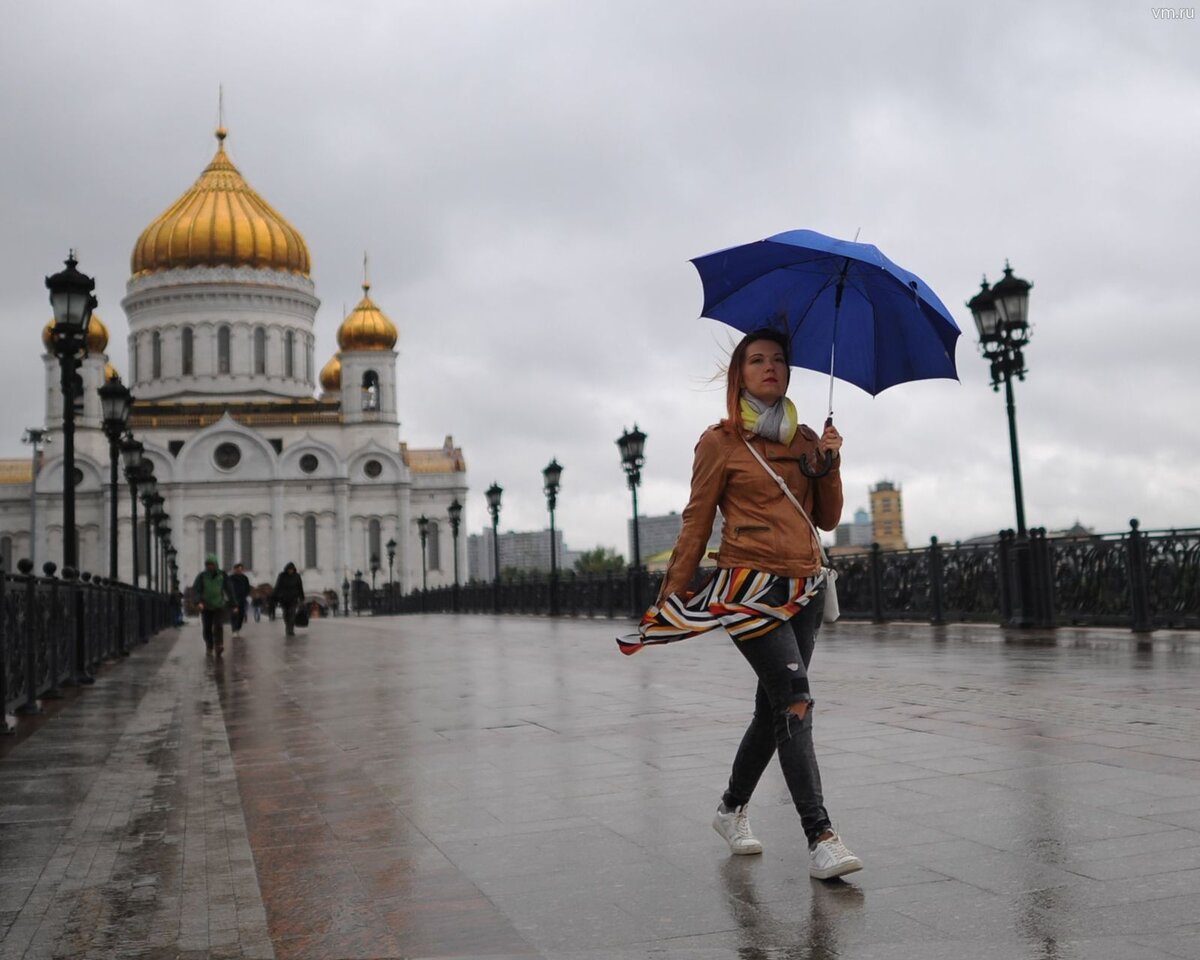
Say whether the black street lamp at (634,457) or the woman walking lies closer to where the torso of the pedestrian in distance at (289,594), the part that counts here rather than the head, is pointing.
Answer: the woman walking

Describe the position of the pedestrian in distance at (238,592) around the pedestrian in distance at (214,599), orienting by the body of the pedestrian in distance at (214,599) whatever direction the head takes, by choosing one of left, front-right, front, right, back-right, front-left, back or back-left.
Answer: back

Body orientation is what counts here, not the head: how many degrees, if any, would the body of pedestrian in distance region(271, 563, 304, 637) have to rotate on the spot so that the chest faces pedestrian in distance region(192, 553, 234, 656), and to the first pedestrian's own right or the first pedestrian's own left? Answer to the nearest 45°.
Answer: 0° — they already face them

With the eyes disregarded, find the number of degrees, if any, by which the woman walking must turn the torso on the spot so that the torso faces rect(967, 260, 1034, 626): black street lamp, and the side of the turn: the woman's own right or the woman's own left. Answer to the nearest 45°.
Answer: approximately 135° to the woman's own left

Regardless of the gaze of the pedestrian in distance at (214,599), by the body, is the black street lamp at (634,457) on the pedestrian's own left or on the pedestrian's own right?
on the pedestrian's own left

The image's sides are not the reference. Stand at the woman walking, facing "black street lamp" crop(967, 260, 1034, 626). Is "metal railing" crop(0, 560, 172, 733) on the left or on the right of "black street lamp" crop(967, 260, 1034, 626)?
left

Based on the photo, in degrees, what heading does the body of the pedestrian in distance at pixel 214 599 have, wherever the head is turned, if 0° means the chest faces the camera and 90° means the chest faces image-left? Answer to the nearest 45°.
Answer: approximately 0°
